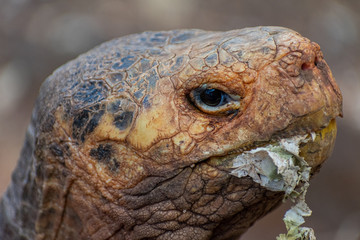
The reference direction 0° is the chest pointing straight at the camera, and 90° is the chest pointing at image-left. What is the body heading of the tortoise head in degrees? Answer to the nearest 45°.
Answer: approximately 270°
